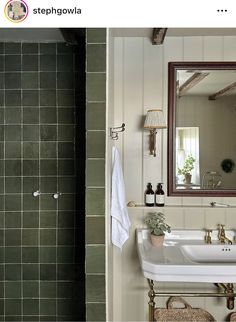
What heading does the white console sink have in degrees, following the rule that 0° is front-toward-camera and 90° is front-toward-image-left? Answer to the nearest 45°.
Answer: approximately 0°
